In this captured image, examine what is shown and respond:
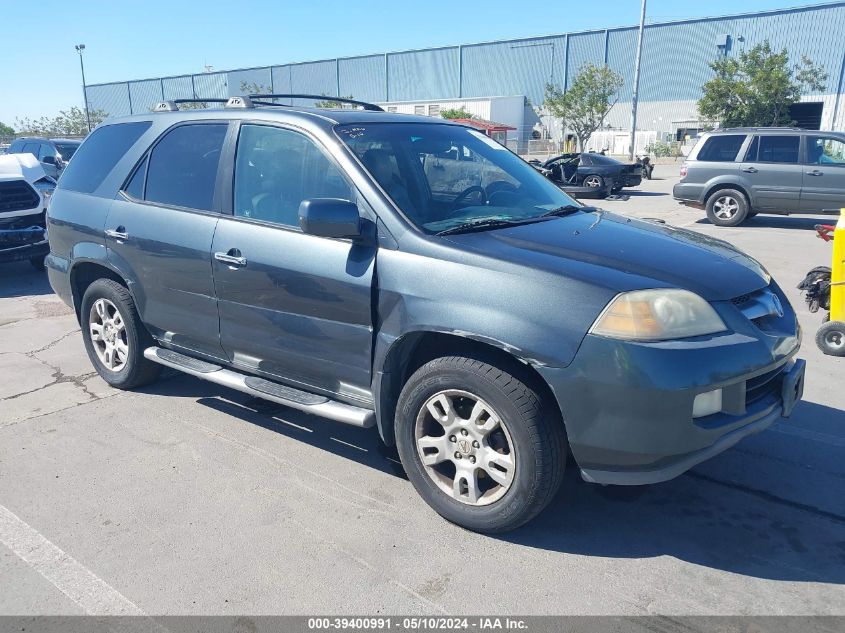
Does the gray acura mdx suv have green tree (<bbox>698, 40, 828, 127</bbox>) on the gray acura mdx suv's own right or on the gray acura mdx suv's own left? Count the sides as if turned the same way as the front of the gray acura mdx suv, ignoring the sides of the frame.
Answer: on the gray acura mdx suv's own left

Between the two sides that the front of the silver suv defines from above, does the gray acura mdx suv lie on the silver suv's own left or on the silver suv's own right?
on the silver suv's own right

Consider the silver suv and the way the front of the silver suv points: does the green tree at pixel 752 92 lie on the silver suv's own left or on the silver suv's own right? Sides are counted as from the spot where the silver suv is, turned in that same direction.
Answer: on the silver suv's own left

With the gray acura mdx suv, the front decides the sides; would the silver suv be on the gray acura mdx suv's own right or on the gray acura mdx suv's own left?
on the gray acura mdx suv's own left

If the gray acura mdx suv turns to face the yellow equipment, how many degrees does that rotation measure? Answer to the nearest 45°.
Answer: approximately 90° to its left

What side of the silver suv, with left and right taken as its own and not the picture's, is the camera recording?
right

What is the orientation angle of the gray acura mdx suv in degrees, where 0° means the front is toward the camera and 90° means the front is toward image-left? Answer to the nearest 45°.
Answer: approximately 315°

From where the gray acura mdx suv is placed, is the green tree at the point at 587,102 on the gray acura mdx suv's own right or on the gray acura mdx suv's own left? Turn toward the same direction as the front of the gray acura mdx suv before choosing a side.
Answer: on the gray acura mdx suv's own left

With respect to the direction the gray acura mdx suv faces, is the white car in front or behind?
behind

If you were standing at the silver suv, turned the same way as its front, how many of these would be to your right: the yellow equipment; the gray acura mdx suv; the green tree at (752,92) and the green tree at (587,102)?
2
